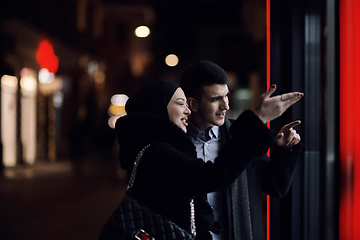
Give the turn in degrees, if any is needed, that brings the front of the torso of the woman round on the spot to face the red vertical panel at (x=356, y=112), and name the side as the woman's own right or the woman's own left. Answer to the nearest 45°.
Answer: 0° — they already face it

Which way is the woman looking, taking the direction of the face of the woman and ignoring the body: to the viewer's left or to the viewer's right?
to the viewer's right

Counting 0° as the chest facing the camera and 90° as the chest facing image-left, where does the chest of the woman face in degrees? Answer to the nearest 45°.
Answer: approximately 270°

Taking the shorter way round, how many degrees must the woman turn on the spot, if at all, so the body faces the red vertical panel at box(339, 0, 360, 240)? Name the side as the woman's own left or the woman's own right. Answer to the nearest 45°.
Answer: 0° — they already face it
